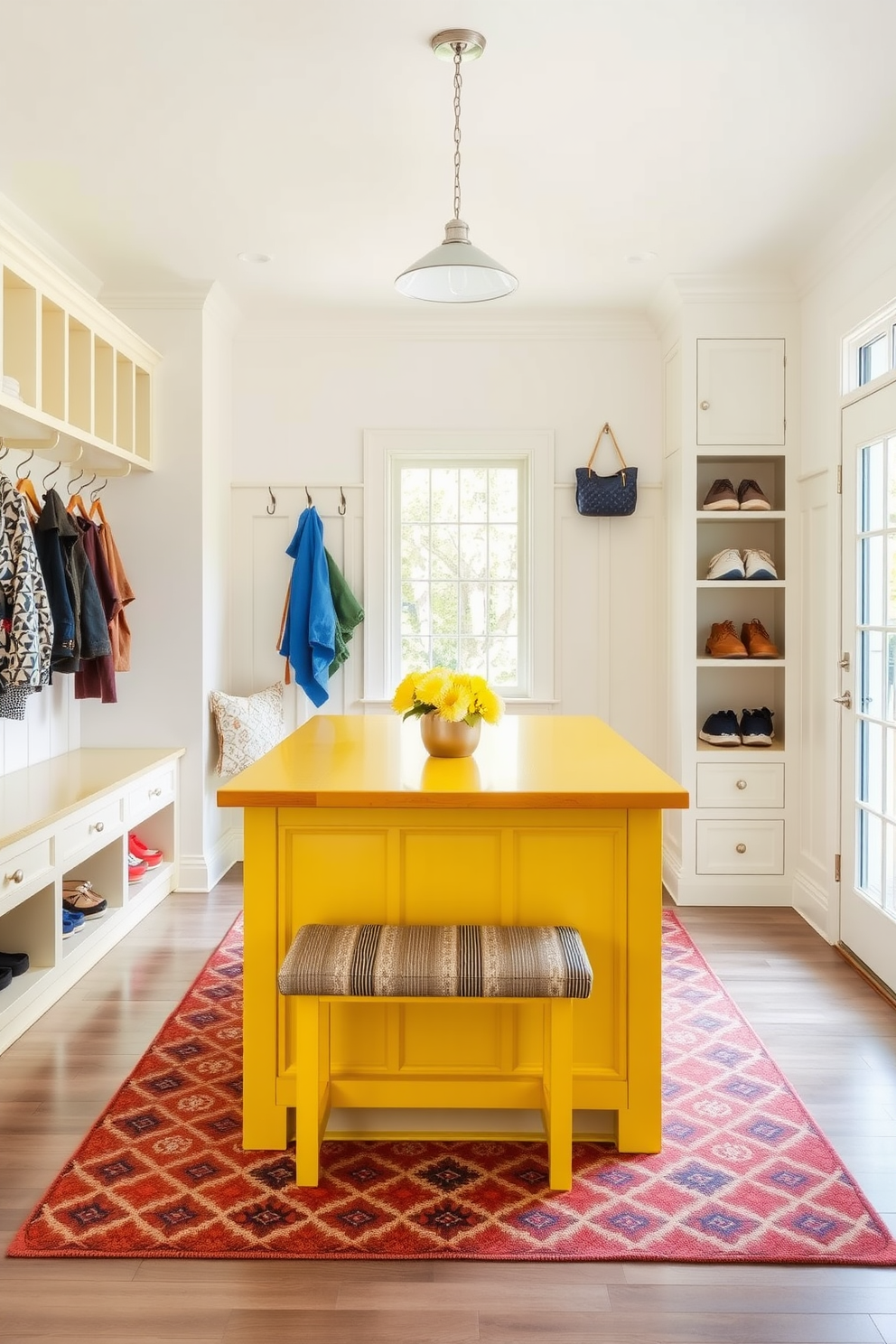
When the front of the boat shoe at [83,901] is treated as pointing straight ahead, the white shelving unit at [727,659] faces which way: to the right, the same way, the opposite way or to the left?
to the right

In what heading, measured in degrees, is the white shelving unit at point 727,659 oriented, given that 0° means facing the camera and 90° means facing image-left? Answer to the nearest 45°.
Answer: approximately 0°

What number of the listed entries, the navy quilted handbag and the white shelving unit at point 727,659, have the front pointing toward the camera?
2

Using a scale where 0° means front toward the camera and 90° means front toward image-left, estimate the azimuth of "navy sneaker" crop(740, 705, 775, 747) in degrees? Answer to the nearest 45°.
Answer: approximately 0°

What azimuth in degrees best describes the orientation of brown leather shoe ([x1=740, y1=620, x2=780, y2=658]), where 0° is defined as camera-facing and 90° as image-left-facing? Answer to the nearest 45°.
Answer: approximately 315°

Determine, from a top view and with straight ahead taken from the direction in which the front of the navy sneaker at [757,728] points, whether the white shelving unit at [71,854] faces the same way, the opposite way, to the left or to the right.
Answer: to the left

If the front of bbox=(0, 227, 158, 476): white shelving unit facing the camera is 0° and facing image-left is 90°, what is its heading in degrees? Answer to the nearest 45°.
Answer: approximately 315°

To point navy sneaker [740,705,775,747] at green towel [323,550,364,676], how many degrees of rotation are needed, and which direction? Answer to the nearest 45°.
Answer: approximately 90° to its right

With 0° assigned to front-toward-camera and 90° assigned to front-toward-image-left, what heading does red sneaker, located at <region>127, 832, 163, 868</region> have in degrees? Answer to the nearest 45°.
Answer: approximately 315°
